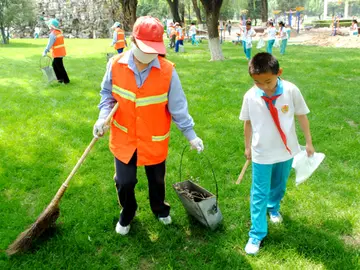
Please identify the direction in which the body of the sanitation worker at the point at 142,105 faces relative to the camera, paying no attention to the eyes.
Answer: toward the camera

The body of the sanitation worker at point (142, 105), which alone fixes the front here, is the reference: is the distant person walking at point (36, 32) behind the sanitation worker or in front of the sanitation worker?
behind

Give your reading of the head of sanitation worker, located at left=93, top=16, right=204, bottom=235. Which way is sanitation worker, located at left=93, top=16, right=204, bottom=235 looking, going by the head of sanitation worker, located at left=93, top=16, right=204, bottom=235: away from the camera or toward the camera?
toward the camera

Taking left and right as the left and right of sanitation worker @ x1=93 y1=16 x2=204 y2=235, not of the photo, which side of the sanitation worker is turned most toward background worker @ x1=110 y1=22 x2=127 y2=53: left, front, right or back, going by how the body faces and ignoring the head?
back
